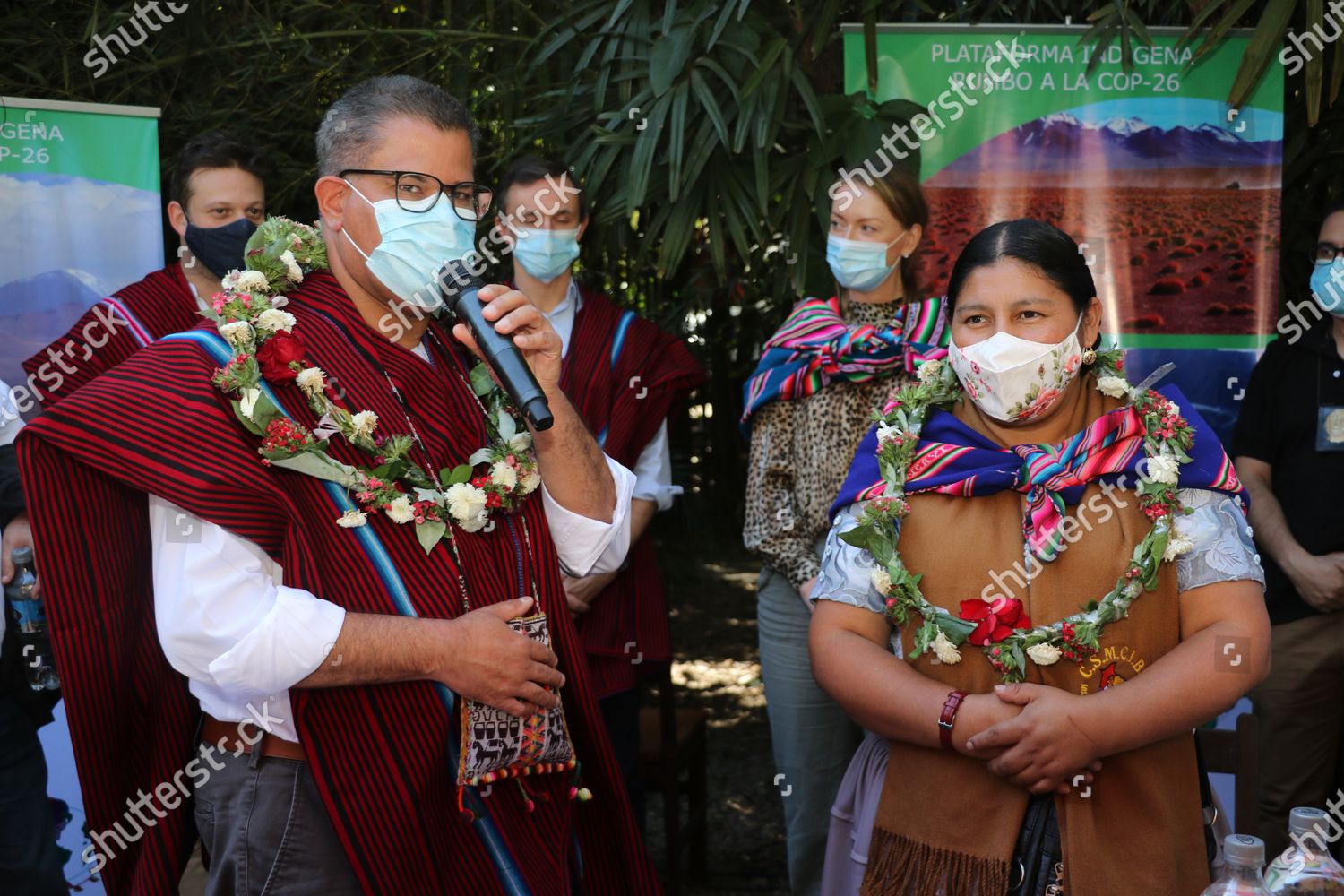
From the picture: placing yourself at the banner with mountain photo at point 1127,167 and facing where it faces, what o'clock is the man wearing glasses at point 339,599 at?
The man wearing glasses is roughly at 1 o'clock from the banner with mountain photo.

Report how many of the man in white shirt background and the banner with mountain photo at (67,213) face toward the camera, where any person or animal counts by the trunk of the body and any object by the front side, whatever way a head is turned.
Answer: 2

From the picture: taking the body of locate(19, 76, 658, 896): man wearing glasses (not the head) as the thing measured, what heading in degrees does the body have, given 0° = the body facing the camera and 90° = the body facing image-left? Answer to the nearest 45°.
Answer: approximately 315°

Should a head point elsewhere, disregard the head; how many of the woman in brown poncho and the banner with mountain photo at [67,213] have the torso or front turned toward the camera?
2

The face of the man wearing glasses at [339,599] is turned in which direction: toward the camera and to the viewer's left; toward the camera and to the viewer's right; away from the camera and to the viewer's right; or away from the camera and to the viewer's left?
toward the camera and to the viewer's right

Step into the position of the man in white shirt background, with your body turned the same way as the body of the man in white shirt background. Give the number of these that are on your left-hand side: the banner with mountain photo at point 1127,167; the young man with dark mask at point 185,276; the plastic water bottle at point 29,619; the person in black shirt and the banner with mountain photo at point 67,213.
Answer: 2

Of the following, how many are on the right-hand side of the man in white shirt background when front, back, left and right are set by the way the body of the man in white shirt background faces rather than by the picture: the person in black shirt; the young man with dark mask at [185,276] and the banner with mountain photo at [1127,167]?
1
